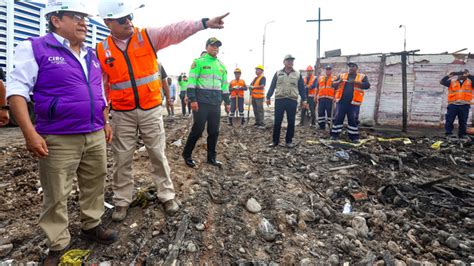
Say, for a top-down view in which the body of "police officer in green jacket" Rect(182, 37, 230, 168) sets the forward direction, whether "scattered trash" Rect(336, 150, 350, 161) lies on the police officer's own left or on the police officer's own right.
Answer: on the police officer's own left

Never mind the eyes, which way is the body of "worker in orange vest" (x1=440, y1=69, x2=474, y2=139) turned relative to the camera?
toward the camera

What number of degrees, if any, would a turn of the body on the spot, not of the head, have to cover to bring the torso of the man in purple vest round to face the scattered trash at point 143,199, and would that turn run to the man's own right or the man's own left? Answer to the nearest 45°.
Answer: approximately 90° to the man's own left

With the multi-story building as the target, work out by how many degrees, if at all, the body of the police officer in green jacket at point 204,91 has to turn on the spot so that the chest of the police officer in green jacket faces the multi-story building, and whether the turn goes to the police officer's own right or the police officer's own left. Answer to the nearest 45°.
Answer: approximately 180°

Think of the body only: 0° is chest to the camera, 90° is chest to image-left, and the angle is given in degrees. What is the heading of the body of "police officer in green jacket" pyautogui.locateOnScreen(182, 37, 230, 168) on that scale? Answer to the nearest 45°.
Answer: approximately 315°

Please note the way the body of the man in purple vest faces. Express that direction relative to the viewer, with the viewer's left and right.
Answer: facing the viewer and to the right of the viewer

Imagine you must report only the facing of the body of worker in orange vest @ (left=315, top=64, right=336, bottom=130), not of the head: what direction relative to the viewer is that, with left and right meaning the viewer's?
facing the viewer

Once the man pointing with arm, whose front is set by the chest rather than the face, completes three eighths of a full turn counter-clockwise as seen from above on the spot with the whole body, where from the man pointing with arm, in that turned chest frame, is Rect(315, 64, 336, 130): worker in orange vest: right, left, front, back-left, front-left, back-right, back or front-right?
front

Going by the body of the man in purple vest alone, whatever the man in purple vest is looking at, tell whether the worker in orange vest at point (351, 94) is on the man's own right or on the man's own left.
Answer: on the man's own left

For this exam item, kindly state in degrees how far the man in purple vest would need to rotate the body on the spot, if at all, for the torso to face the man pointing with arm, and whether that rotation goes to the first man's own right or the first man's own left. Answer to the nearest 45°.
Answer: approximately 90° to the first man's own left
